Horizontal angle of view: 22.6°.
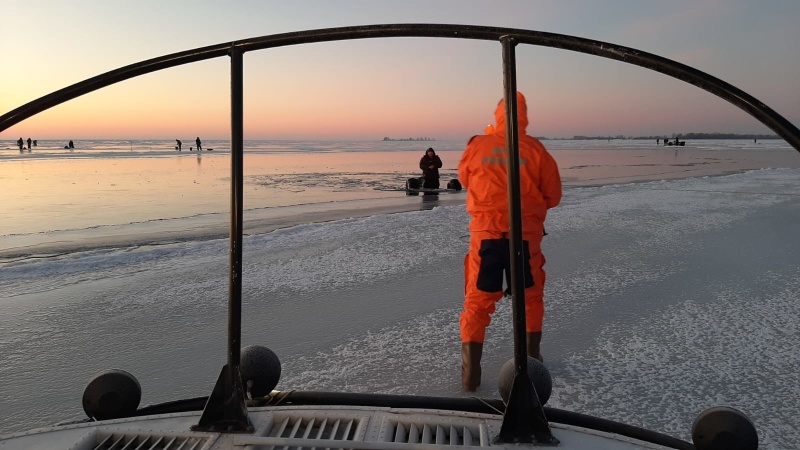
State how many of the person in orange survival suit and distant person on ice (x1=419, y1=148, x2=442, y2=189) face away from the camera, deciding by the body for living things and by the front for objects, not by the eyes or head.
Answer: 1

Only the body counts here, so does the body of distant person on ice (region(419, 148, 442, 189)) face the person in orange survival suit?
yes

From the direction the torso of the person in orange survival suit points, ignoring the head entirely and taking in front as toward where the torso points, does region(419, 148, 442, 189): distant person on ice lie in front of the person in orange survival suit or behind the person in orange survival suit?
in front

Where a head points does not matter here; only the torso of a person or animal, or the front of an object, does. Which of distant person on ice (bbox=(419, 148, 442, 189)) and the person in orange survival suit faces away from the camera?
the person in orange survival suit

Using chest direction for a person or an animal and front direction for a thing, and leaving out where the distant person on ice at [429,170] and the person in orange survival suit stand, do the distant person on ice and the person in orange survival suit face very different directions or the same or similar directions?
very different directions

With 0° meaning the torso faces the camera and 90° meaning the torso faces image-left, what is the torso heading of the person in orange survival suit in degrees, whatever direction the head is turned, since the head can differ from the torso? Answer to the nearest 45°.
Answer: approximately 180°

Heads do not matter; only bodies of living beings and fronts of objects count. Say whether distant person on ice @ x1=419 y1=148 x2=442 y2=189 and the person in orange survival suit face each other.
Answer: yes

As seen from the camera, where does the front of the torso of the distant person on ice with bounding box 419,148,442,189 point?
toward the camera
